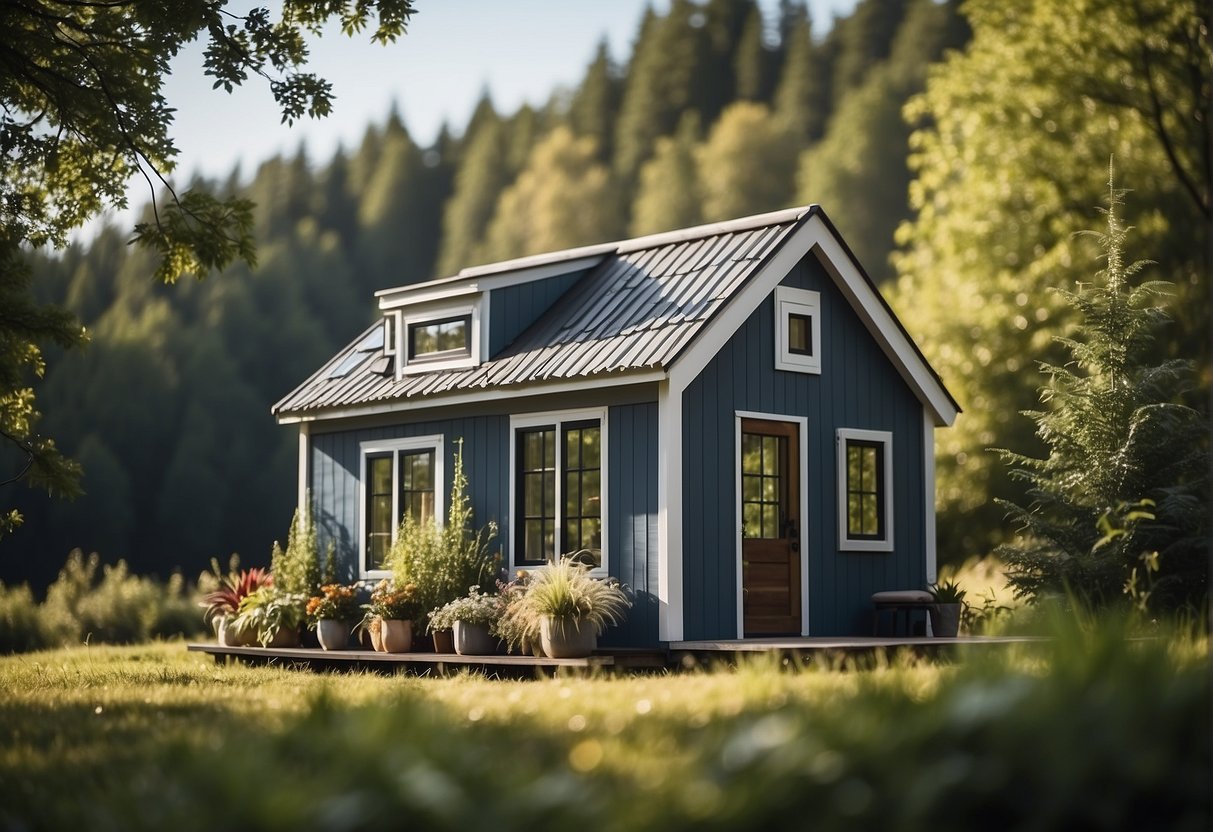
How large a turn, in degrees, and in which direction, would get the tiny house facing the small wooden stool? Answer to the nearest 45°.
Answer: approximately 45° to its left

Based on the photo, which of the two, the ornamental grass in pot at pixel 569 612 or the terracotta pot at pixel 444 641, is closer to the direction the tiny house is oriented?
the ornamental grass in pot

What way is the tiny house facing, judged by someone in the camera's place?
facing the viewer and to the right of the viewer

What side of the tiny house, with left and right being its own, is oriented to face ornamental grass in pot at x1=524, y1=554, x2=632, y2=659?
right

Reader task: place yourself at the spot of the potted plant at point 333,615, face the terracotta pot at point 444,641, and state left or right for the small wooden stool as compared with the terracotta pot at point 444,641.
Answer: left

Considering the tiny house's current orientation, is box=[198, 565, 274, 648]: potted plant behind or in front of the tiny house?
behind

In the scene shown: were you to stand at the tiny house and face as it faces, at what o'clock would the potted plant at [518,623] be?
The potted plant is roughly at 3 o'clock from the tiny house.

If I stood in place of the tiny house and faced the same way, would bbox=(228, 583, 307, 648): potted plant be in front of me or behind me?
behind
